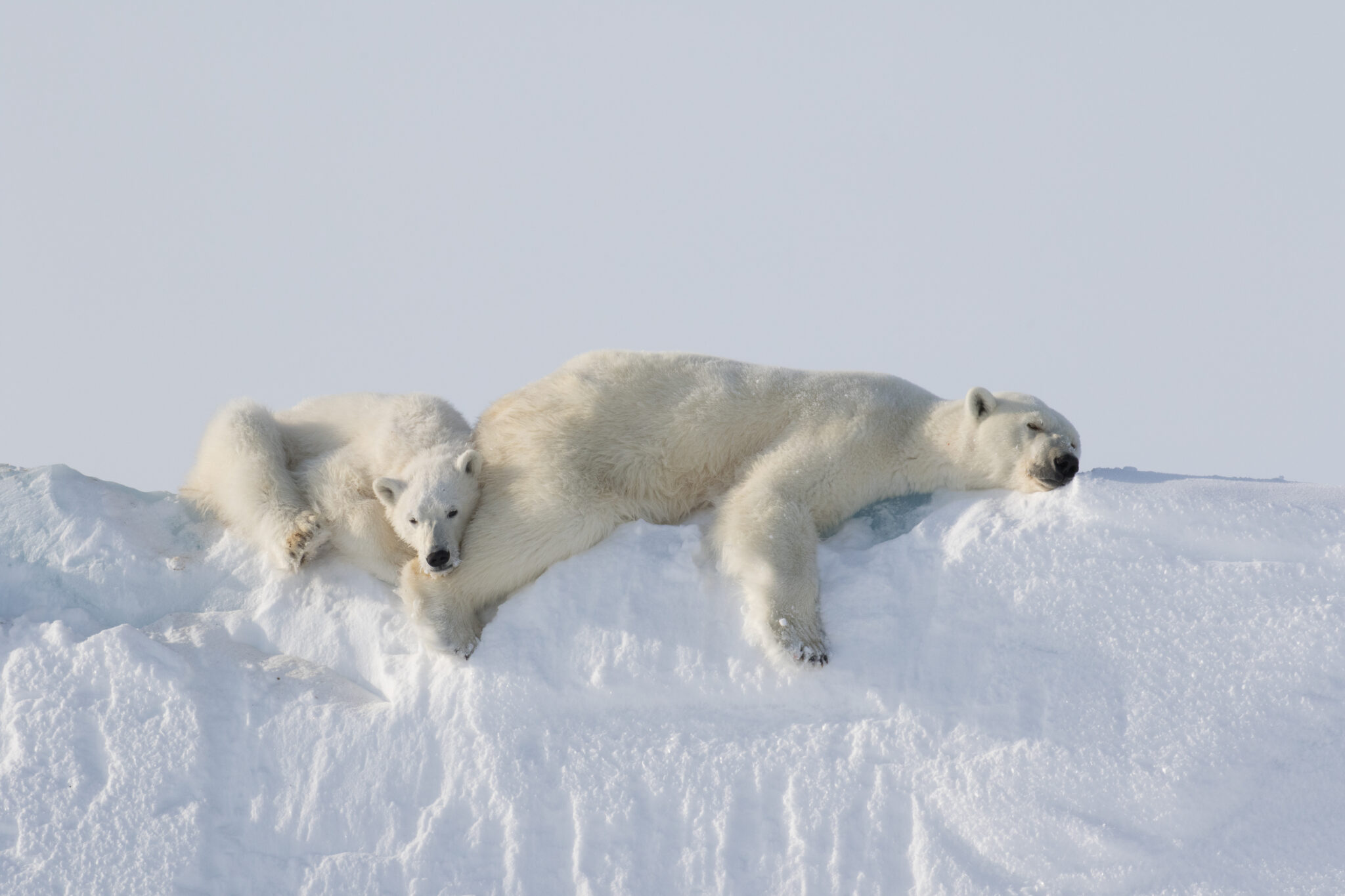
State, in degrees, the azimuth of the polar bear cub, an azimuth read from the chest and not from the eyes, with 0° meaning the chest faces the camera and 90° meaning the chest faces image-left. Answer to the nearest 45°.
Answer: approximately 315°

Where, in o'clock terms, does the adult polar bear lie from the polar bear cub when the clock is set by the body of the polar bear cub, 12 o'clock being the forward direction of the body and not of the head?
The adult polar bear is roughly at 11 o'clock from the polar bear cub.

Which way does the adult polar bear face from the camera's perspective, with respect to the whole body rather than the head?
to the viewer's right

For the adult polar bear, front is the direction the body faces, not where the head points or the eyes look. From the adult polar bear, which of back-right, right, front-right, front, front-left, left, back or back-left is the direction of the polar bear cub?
back
